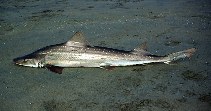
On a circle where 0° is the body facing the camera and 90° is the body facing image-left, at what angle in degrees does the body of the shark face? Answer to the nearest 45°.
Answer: approximately 90°
